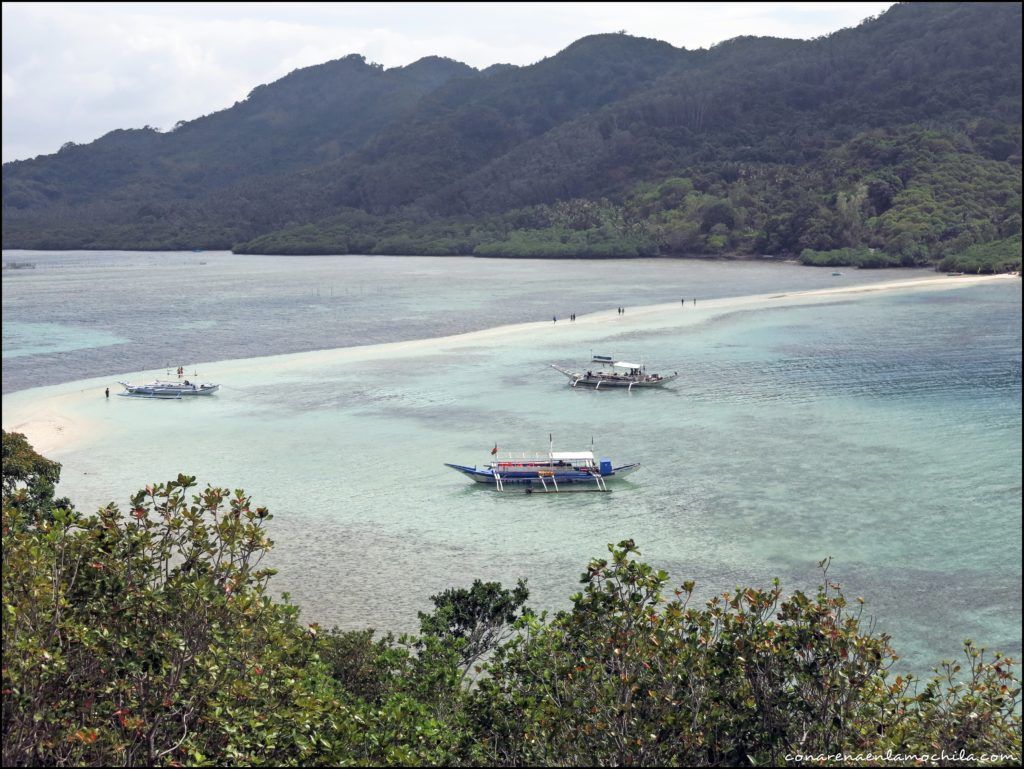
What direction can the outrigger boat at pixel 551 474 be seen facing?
to the viewer's left
